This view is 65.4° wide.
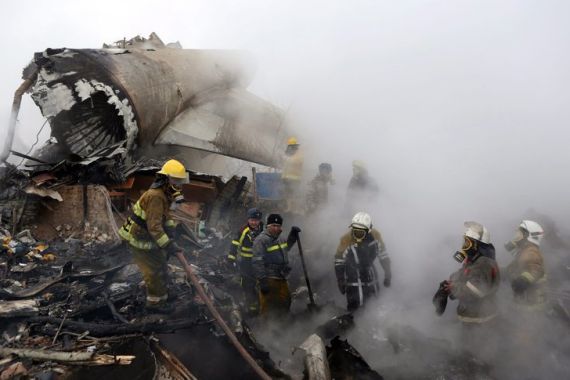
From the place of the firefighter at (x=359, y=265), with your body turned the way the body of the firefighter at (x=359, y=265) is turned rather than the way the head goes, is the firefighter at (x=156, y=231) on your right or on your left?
on your right

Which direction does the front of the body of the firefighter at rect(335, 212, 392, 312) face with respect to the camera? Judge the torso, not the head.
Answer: toward the camera

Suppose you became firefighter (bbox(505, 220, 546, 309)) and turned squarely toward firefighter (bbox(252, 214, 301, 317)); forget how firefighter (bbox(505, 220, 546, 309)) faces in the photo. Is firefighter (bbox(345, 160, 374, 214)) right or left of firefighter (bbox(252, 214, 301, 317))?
right

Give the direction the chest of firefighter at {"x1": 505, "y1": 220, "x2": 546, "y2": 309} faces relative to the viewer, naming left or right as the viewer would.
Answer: facing to the left of the viewer

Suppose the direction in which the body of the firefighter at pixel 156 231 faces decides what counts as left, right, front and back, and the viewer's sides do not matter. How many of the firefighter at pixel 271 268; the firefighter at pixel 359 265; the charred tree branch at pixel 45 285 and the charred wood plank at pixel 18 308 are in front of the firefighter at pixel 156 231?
2

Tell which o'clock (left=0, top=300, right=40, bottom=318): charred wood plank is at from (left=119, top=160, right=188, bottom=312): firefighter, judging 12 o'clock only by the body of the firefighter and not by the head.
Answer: The charred wood plank is roughly at 6 o'clock from the firefighter.

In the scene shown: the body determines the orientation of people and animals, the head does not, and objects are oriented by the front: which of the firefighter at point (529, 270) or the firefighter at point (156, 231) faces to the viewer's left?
the firefighter at point (529, 270)

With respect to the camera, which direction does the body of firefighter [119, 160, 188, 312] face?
to the viewer's right

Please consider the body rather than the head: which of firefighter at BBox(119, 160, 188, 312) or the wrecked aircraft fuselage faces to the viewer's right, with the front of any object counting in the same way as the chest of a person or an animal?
the firefighter

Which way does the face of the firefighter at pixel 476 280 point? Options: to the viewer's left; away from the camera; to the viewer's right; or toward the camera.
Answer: to the viewer's left

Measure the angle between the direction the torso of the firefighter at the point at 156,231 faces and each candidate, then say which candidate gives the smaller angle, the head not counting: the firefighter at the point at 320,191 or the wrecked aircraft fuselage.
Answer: the firefighter

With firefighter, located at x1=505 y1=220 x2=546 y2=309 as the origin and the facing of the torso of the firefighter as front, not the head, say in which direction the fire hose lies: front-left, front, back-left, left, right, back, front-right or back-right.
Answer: front-left

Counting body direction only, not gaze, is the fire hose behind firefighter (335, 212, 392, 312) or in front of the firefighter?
in front

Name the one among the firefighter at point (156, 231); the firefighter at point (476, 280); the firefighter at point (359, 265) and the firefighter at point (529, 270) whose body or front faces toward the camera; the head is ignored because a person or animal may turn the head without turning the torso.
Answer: the firefighter at point (359, 265)

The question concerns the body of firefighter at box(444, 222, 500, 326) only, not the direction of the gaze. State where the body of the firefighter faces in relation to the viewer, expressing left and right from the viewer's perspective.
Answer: facing to the left of the viewer
